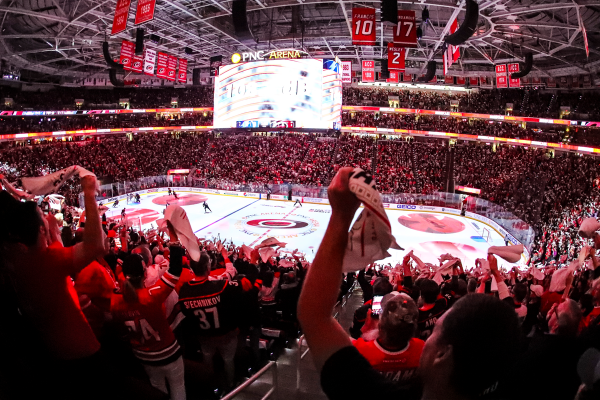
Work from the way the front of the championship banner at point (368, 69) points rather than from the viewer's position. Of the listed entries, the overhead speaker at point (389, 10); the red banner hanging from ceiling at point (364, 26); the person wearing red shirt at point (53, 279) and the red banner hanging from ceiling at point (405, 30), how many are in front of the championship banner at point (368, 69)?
4

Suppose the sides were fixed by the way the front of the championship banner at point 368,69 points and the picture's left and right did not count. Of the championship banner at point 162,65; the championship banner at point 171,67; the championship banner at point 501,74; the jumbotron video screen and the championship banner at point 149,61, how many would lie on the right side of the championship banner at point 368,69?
4

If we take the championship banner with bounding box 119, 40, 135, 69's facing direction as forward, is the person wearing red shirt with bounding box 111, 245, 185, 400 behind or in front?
in front

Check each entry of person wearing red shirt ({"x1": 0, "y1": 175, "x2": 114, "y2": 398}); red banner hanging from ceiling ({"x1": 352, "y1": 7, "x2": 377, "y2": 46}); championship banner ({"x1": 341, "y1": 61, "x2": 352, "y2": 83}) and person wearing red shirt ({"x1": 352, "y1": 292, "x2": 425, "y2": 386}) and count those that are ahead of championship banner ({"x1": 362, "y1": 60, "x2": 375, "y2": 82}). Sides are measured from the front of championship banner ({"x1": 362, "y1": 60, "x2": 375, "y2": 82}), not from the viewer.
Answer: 3

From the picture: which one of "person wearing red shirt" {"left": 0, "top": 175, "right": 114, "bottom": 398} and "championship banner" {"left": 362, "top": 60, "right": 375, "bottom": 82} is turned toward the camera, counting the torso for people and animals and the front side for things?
the championship banner

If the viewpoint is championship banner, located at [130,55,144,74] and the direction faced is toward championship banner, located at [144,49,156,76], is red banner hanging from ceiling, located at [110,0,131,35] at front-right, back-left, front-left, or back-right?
back-right

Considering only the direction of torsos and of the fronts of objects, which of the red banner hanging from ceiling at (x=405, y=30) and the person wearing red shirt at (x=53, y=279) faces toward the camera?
the red banner hanging from ceiling

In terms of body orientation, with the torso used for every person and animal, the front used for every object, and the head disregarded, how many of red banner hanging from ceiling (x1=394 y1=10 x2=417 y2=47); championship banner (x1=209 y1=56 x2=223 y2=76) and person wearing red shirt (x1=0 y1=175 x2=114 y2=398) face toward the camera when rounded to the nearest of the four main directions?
2

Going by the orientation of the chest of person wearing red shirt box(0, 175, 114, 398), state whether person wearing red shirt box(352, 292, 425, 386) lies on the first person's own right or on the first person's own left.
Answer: on the first person's own right

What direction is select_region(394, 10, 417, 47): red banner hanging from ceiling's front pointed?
toward the camera

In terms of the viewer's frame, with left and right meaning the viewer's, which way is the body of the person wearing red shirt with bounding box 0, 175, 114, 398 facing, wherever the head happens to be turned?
facing away from the viewer and to the right of the viewer

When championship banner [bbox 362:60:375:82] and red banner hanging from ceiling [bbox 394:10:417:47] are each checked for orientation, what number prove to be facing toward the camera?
2

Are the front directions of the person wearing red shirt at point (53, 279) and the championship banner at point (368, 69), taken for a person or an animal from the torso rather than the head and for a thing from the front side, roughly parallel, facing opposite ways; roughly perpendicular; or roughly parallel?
roughly parallel, facing opposite ways

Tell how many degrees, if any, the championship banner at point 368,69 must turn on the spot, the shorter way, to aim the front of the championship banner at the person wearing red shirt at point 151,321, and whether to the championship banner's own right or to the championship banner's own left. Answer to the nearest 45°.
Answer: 0° — it already faces them

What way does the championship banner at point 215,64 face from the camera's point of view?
toward the camera

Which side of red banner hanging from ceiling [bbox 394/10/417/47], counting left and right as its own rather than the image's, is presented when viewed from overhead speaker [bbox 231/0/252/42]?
right

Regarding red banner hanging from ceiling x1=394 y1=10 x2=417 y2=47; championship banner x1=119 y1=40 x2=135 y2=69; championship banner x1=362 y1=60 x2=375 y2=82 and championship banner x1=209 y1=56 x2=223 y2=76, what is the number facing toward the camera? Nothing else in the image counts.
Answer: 4
